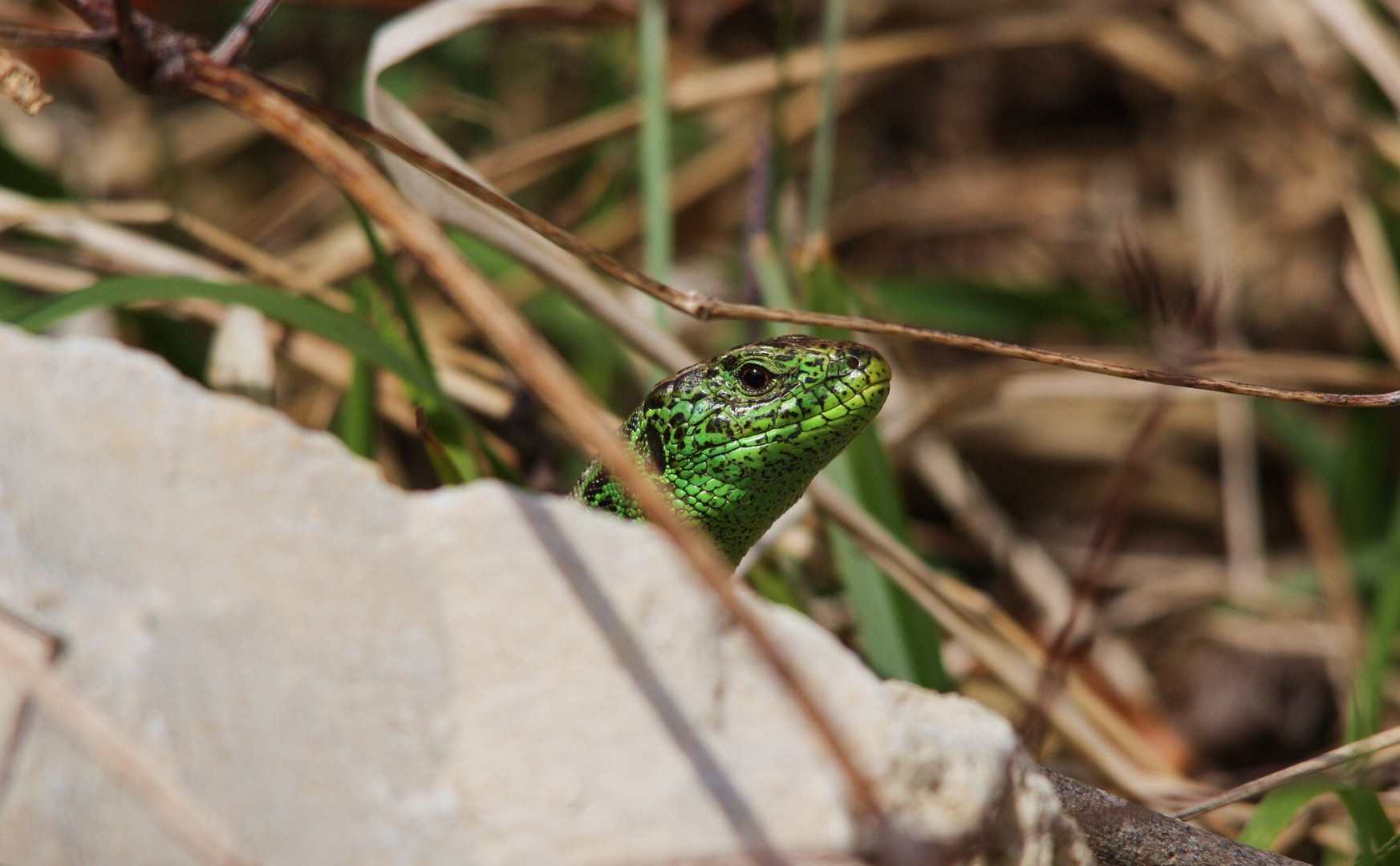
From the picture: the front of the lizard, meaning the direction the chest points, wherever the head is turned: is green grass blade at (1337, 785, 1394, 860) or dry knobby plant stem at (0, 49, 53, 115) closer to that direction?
the green grass blade

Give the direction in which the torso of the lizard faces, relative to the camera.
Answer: to the viewer's right

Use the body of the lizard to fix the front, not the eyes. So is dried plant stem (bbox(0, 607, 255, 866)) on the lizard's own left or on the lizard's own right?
on the lizard's own right
